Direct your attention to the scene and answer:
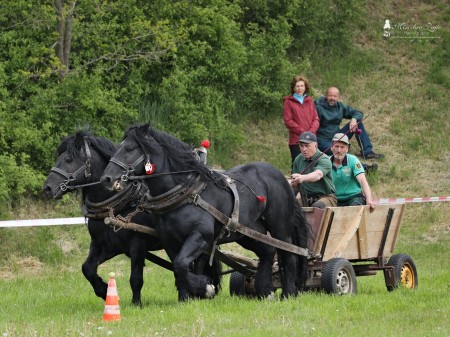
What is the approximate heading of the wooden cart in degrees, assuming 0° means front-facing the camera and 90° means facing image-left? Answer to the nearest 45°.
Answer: approximately 45°

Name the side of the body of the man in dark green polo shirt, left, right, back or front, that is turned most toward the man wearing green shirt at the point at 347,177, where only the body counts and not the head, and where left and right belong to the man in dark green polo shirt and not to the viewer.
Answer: back

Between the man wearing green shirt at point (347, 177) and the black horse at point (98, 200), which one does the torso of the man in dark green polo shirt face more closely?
the black horse

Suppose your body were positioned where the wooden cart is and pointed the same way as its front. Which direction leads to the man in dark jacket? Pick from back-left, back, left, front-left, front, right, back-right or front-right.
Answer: back-right

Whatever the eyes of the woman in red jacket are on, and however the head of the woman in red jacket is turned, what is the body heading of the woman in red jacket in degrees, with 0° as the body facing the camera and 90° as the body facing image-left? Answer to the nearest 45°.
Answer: approximately 0°
